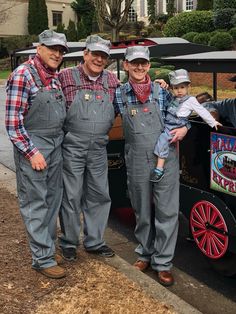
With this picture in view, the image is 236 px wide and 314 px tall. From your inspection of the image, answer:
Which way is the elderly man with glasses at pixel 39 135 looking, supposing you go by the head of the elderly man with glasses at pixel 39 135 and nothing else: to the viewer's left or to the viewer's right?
to the viewer's right

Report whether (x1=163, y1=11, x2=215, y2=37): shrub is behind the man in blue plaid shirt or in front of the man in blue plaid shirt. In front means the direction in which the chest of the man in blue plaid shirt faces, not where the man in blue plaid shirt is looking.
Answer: behind

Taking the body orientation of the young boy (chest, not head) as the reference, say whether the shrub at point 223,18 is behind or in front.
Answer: behind

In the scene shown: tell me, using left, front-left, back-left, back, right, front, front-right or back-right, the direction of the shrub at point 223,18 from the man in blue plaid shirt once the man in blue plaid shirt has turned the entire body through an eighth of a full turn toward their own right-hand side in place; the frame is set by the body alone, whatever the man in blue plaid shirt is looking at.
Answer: back-right

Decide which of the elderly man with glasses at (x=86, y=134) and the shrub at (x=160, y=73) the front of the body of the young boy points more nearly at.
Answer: the elderly man with glasses

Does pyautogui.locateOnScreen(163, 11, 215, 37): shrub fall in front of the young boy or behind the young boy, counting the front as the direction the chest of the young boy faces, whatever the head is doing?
behind

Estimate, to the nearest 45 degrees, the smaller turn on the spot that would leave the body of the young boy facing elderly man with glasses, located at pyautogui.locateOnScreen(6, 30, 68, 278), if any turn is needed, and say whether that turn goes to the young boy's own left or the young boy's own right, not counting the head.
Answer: approximately 45° to the young boy's own right

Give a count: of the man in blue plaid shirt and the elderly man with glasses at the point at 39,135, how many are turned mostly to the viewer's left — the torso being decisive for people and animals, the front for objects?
0

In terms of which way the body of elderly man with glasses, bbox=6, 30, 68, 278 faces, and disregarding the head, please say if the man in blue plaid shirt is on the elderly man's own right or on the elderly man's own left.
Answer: on the elderly man's own left

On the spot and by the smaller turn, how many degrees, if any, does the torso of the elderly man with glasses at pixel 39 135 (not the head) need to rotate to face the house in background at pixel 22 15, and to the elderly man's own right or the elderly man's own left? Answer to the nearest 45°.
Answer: approximately 135° to the elderly man's own left

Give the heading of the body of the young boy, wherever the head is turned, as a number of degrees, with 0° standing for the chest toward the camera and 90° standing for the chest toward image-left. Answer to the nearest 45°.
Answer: approximately 45°

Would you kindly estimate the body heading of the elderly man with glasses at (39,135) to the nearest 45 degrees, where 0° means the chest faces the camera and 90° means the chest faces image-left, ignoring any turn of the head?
approximately 315°
